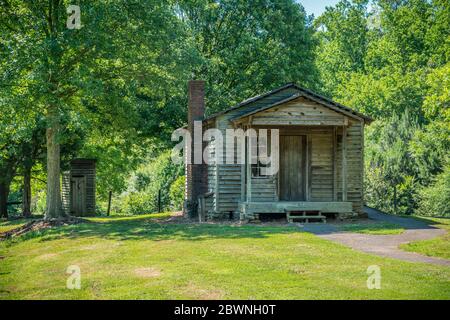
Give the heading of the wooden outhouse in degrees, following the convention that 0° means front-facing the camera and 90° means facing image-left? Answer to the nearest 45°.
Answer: approximately 0°

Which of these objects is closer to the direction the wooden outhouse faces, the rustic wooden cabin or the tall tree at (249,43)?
the rustic wooden cabin

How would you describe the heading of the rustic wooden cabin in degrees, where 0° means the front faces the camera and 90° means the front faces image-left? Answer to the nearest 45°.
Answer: approximately 0°

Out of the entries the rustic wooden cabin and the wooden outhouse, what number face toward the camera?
2

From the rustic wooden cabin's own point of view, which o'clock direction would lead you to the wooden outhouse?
The wooden outhouse is roughly at 4 o'clock from the rustic wooden cabin.

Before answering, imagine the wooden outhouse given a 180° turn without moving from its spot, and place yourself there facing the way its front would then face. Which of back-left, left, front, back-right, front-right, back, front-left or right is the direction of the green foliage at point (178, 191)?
front-right

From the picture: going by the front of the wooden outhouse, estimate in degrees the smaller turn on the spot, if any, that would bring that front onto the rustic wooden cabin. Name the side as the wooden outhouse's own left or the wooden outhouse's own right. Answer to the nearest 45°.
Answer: approximately 45° to the wooden outhouse's own left

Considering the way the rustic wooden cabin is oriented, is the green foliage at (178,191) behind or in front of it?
behind
